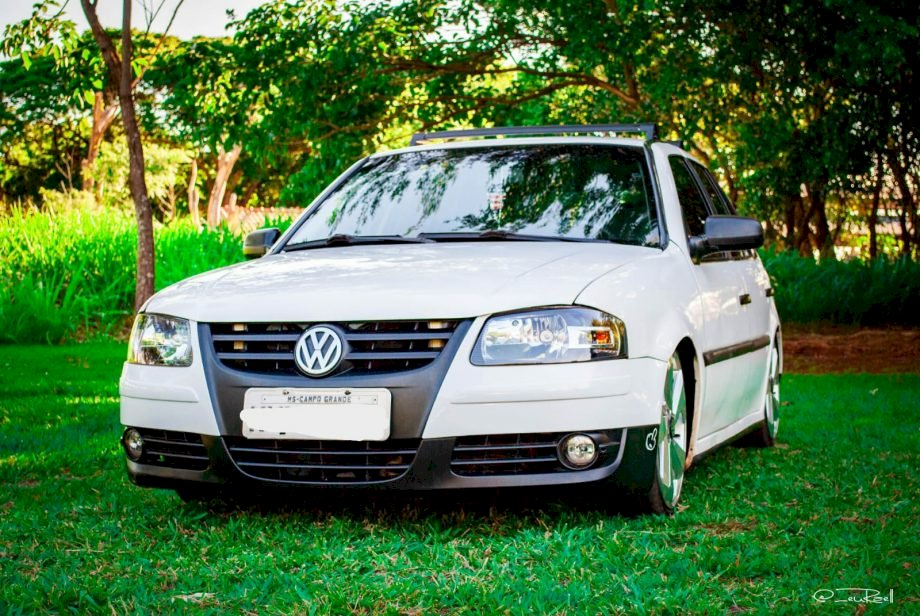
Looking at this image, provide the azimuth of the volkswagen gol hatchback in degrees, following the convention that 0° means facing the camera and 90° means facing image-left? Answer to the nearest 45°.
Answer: approximately 45°
